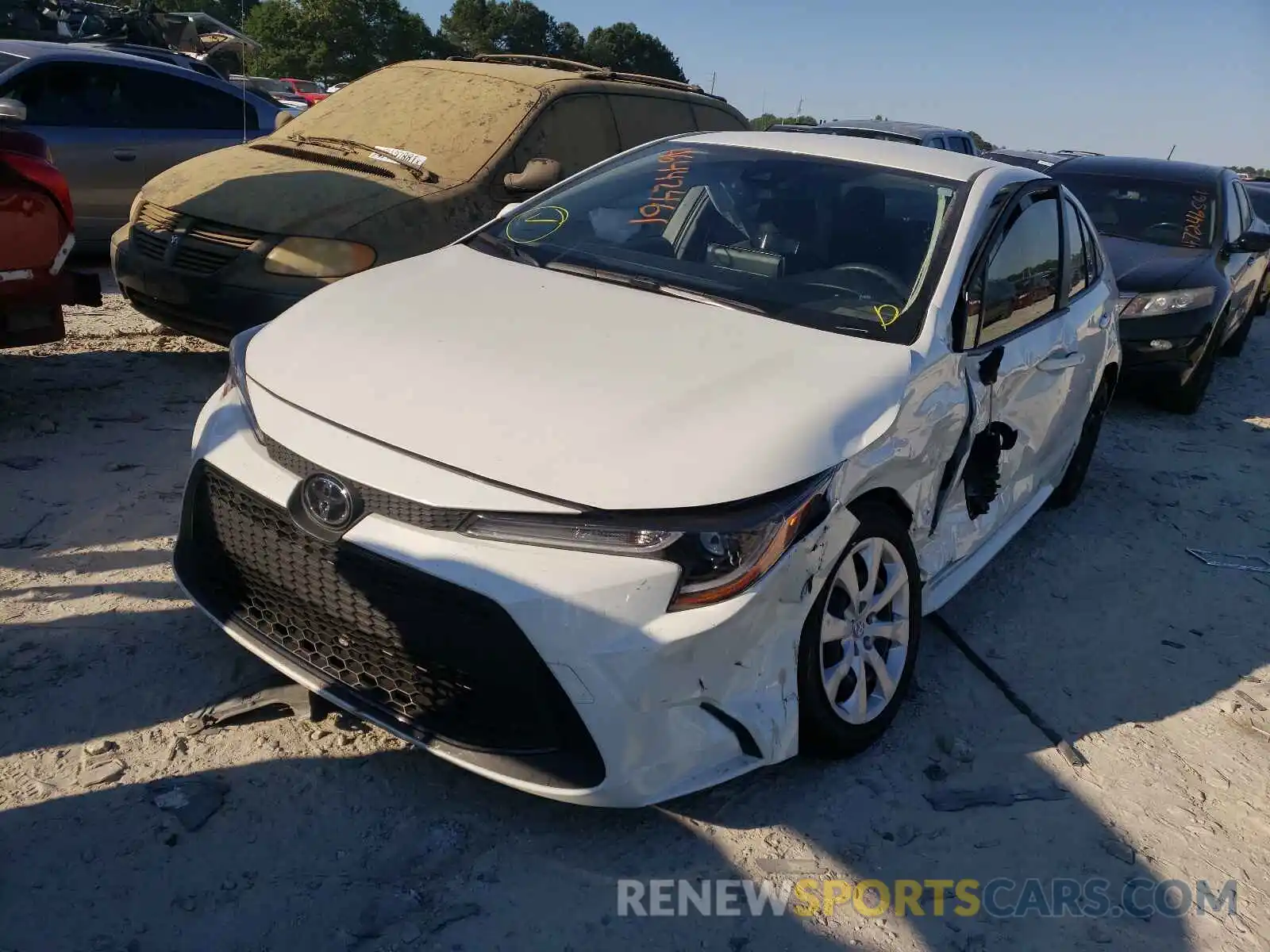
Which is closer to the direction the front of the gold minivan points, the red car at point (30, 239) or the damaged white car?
the red car

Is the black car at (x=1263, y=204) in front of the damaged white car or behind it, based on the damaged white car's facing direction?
behind

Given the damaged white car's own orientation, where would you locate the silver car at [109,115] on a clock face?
The silver car is roughly at 3 o'clock from the damaged white car.

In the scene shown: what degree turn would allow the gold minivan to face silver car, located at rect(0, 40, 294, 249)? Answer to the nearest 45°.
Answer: approximately 90° to its right

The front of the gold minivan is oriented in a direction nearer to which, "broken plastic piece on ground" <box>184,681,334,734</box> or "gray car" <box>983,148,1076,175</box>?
the broken plastic piece on ground

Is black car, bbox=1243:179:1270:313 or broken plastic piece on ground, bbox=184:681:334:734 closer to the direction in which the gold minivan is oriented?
the broken plastic piece on ground

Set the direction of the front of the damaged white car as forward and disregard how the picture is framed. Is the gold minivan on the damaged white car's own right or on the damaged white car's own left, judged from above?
on the damaged white car's own right

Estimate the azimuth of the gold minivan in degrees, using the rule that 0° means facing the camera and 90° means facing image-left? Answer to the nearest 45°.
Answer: approximately 45°

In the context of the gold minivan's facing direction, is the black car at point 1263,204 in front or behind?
behind

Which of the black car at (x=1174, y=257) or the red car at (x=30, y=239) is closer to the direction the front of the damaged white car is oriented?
the red car

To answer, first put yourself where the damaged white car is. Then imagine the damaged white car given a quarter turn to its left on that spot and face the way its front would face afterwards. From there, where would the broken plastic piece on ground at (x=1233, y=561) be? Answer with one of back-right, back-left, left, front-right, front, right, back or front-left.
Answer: left

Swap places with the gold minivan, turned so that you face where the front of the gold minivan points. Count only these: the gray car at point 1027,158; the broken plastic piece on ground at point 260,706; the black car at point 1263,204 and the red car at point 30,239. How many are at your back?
2

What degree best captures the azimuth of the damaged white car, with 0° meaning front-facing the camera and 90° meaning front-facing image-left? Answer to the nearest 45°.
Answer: approximately 45°

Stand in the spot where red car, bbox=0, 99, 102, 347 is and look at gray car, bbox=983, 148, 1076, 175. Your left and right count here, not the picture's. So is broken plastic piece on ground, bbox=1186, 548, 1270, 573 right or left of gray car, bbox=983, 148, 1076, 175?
right

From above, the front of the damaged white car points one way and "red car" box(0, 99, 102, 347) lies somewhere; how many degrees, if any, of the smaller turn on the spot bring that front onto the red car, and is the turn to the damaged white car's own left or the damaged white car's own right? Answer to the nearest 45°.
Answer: approximately 90° to the damaged white car's own right
